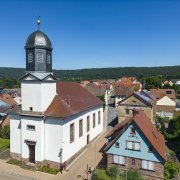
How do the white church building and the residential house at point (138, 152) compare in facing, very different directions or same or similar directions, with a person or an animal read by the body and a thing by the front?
same or similar directions

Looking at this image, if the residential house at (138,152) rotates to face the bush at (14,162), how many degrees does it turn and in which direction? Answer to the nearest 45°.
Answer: approximately 90° to its right

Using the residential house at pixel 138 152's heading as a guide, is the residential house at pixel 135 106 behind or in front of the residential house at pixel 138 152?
behind

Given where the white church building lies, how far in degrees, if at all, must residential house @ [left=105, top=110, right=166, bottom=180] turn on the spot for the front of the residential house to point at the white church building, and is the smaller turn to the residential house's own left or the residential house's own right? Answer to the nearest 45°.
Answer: approximately 90° to the residential house's own right

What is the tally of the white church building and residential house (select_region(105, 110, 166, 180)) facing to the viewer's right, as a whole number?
0

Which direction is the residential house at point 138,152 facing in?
toward the camera

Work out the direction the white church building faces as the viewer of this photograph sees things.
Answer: facing the viewer and to the left of the viewer

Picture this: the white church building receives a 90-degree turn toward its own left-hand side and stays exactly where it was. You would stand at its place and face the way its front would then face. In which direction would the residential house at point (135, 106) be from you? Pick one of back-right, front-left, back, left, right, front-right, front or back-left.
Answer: left

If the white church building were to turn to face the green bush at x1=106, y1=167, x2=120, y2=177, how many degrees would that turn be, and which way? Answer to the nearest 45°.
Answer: approximately 90° to its left

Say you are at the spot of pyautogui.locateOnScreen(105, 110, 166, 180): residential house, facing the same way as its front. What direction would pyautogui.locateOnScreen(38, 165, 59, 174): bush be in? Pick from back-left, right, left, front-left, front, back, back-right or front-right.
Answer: right

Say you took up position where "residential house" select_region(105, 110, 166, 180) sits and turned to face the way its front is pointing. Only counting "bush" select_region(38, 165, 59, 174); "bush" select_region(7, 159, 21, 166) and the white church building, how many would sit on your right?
3

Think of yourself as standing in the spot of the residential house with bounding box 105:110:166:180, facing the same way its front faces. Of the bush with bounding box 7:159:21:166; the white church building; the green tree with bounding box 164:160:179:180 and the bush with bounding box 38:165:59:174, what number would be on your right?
3

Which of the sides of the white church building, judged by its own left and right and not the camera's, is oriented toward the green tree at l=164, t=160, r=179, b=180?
left

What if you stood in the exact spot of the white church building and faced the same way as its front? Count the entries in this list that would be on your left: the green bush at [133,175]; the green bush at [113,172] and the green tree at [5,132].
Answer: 2
